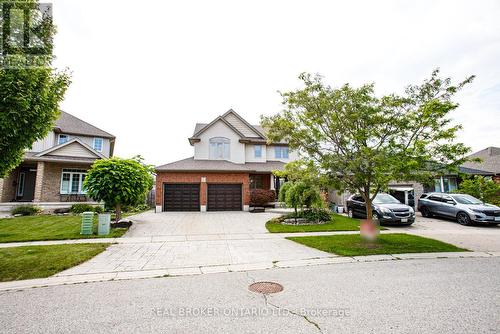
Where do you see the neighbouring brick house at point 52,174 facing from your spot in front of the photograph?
facing the viewer

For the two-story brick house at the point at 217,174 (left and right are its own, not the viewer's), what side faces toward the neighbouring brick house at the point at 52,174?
right

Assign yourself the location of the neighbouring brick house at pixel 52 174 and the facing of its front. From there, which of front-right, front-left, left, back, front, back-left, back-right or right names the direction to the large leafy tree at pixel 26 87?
front

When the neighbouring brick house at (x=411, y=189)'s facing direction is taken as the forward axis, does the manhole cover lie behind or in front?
in front

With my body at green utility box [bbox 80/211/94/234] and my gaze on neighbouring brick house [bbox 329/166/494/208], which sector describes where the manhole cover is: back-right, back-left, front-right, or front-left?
front-right

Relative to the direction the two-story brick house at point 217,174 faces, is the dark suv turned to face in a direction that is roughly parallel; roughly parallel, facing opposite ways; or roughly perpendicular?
roughly parallel

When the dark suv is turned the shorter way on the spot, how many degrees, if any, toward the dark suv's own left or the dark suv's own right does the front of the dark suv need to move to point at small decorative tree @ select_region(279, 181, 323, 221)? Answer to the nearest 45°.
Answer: approximately 135° to the dark suv's own right

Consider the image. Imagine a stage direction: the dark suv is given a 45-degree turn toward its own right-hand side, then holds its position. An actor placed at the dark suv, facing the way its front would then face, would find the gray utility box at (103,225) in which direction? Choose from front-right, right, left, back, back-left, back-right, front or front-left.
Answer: front-right

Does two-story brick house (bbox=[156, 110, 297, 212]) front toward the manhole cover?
yes

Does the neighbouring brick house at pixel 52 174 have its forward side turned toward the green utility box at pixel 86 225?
yes

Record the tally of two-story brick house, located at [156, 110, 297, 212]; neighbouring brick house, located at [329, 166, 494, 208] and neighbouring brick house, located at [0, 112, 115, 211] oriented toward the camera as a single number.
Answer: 3

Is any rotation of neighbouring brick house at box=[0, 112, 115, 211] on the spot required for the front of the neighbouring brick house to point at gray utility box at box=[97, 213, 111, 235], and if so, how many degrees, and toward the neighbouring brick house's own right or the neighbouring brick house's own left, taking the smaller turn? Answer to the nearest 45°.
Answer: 0° — it already faces it

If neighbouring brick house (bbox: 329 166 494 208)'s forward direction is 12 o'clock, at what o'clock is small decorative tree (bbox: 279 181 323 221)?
The small decorative tree is roughly at 1 o'clock from the neighbouring brick house.

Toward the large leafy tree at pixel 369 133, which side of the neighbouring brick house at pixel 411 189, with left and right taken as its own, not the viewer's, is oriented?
front

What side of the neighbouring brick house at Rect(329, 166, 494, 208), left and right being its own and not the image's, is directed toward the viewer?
front
